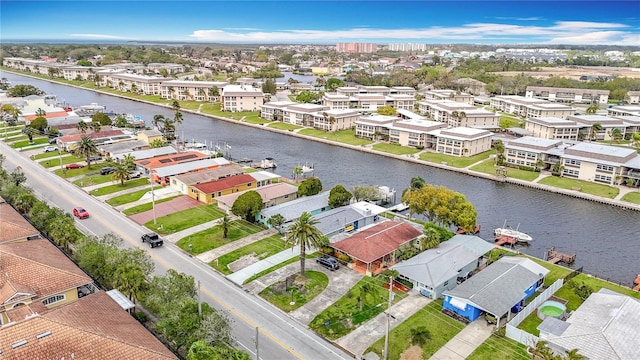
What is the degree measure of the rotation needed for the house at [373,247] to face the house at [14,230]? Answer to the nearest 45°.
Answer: approximately 45° to its right

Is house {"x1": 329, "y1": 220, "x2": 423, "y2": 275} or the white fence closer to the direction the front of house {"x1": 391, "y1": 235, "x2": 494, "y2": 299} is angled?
the house

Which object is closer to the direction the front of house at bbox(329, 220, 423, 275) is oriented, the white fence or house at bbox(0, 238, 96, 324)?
the house

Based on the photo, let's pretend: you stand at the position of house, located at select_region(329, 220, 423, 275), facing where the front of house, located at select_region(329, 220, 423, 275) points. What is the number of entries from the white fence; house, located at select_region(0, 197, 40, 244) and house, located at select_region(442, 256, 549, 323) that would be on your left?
2

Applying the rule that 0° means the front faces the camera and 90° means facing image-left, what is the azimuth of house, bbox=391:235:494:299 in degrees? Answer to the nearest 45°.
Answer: approximately 45°

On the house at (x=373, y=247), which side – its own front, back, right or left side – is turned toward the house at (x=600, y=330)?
left

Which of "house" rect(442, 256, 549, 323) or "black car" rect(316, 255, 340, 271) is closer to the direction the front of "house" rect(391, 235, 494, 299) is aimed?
the black car

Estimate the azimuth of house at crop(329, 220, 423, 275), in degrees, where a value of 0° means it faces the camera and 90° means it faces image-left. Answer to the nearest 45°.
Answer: approximately 45°

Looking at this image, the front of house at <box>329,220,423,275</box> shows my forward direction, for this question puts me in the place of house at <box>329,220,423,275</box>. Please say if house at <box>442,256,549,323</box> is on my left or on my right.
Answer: on my left

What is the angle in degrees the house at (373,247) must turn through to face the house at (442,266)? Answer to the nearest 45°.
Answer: approximately 135° to its left

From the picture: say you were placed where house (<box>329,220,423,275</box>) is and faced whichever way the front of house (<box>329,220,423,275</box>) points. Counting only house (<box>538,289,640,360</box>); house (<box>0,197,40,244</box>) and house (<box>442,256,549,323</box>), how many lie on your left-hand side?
2

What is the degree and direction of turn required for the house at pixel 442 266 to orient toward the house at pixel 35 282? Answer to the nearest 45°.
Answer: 0° — it already faces it

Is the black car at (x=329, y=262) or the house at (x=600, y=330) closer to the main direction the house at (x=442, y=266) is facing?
the black car
